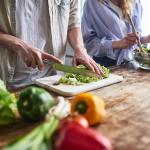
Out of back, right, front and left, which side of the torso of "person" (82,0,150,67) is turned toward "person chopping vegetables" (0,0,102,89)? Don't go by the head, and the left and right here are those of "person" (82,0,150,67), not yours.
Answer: right

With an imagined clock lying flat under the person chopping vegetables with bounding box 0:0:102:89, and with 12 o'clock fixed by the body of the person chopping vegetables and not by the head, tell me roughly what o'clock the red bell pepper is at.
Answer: The red bell pepper is roughly at 1 o'clock from the person chopping vegetables.

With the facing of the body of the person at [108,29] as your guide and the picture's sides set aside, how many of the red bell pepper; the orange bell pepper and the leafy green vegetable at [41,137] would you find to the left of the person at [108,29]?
0

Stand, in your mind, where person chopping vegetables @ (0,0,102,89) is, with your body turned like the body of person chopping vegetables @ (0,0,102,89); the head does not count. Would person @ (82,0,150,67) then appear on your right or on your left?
on your left

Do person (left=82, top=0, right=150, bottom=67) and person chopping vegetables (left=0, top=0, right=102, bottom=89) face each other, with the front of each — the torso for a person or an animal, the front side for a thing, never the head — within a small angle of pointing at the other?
no

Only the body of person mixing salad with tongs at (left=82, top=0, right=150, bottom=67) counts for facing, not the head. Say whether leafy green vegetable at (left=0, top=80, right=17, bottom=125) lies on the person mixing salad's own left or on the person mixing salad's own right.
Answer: on the person mixing salad's own right
